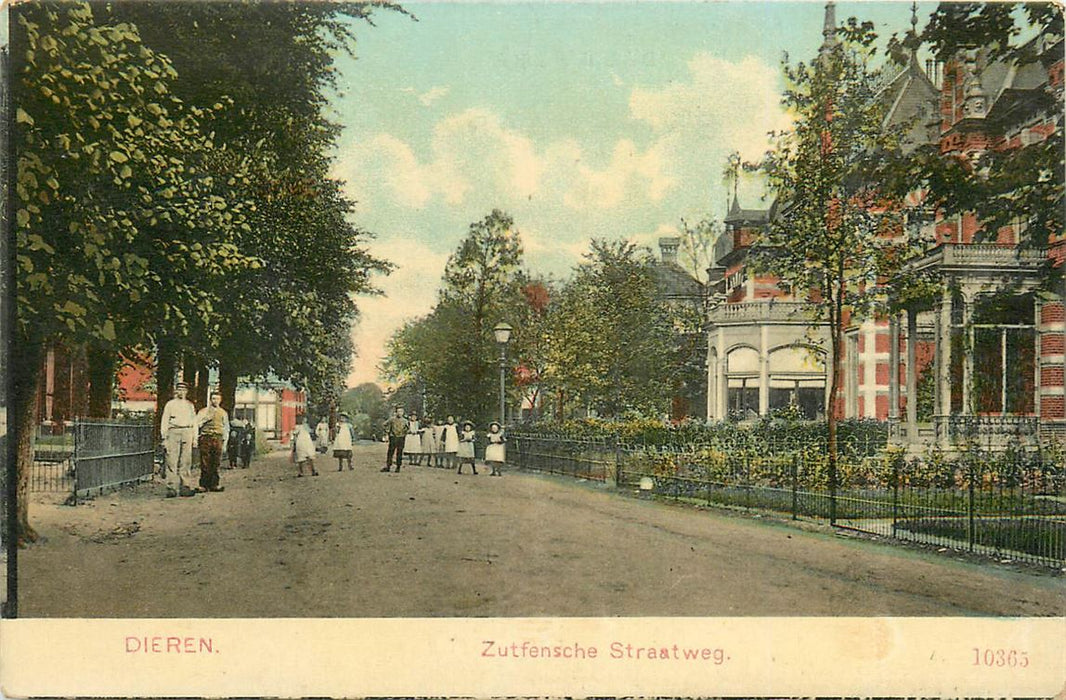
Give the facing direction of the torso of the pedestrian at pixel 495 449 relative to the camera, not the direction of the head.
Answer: toward the camera

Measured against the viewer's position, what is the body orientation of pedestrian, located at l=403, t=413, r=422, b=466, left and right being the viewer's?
facing the viewer

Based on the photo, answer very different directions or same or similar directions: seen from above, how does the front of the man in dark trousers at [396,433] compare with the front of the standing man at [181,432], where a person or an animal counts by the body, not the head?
same or similar directions

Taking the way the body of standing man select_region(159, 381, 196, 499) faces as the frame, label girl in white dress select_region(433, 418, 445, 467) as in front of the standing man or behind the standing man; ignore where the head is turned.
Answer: behind

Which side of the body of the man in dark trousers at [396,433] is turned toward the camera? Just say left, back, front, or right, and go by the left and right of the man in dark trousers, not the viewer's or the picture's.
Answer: front

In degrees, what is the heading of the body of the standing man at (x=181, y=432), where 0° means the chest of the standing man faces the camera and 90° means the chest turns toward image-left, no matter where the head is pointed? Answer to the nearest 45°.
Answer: approximately 0°

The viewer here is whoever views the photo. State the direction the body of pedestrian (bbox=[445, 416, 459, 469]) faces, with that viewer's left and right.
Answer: facing the viewer

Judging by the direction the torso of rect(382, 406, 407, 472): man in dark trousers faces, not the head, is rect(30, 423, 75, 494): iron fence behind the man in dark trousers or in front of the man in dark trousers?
in front
